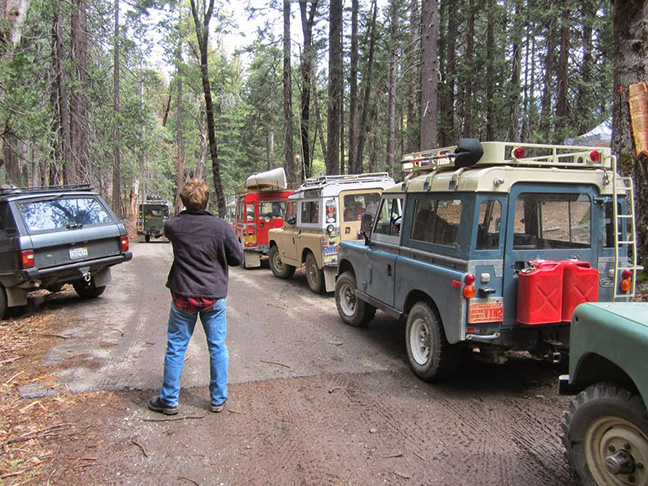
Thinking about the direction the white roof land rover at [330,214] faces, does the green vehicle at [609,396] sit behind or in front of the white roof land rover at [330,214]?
behind

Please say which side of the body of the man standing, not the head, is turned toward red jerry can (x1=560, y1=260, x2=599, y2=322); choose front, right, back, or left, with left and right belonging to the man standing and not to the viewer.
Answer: right

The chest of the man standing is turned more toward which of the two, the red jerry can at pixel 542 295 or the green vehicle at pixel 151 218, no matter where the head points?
the green vehicle

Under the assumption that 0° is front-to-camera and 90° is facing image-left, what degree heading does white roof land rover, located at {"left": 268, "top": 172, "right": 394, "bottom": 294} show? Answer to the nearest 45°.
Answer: approximately 135°

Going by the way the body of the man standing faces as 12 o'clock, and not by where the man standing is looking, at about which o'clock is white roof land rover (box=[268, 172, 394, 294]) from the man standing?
The white roof land rover is roughly at 1 o'clock from the man standing.

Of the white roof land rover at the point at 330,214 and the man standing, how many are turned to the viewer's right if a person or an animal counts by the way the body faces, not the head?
0

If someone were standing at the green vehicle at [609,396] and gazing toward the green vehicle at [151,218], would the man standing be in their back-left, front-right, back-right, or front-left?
front-left

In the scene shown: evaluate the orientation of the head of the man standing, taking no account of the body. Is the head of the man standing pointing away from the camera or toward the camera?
away from the camera

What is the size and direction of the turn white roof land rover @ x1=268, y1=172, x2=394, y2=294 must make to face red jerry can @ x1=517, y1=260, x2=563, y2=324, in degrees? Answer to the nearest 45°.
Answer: approximately 135° to its left

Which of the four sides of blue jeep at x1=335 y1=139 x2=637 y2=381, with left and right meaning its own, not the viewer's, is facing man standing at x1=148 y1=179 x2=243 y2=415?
left

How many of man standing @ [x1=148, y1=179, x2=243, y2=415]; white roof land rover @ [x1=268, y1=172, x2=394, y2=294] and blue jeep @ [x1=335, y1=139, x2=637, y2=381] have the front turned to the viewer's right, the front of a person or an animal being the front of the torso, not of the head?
0

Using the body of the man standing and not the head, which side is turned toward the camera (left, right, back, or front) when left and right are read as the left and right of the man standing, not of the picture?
back

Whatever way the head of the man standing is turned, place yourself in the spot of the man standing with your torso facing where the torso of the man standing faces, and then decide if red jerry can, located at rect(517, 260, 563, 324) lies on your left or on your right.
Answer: on your right
